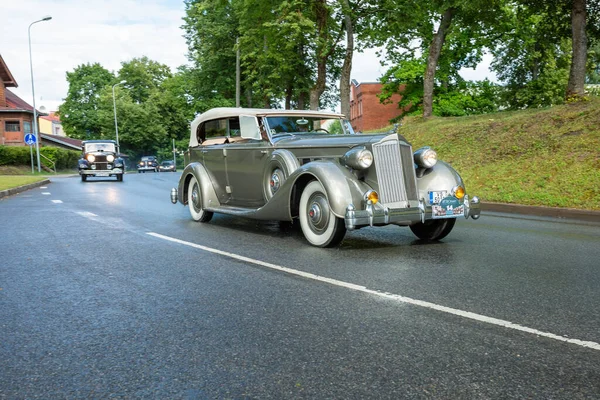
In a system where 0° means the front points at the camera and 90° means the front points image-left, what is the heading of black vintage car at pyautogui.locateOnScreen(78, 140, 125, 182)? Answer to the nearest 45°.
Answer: approximately 0°

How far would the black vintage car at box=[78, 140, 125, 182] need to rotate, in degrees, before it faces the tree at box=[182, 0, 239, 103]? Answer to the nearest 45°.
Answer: approximately 135° to its left

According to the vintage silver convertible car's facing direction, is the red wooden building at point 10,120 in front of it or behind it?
behind

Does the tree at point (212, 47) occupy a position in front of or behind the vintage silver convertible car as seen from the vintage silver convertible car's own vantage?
behind

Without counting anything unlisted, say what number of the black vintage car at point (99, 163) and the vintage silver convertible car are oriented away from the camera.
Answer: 0

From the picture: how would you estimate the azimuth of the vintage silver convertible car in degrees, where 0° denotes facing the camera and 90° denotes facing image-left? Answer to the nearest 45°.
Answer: approximately 315°

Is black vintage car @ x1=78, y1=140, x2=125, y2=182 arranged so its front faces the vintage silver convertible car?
yes

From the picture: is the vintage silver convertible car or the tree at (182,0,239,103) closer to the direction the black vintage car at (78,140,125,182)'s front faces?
the vintage silver convertible car

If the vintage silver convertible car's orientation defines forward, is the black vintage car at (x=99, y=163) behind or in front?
behind
